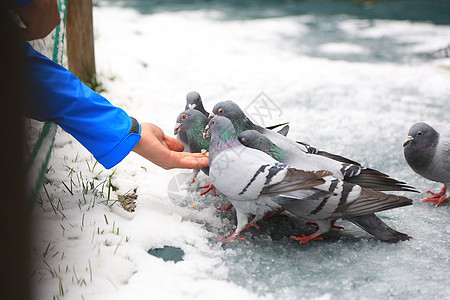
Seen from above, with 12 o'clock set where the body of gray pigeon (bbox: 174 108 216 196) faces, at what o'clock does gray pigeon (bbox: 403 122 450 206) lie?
gray pigeon (bbox: 403 122 450 206) is roughly at 6 o'clock from gray pigeon (bbox: 174 108 216 196).

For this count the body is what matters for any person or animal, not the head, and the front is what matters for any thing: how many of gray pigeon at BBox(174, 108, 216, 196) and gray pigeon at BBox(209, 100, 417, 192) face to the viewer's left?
2

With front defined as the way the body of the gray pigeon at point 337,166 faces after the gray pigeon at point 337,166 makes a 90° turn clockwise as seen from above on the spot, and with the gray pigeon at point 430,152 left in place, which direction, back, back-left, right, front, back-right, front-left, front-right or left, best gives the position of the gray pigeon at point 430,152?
front-right

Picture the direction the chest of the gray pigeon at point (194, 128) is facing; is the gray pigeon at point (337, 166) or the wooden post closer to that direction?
the wooden post

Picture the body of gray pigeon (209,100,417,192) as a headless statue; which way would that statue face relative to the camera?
to the viewer's left

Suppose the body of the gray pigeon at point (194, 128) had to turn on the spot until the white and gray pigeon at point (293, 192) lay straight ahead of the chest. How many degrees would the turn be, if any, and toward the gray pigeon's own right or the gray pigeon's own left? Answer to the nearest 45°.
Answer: approximately 135° to the gray pigeon's own left

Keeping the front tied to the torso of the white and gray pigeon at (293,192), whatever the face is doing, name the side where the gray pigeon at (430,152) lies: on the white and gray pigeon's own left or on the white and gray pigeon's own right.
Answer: on the white and gray pigeon's own right

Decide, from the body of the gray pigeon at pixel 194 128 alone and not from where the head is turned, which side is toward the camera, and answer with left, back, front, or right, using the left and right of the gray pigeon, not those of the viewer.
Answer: left

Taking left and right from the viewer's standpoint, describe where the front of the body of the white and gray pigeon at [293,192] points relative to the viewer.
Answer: facing to the left of the viewer
